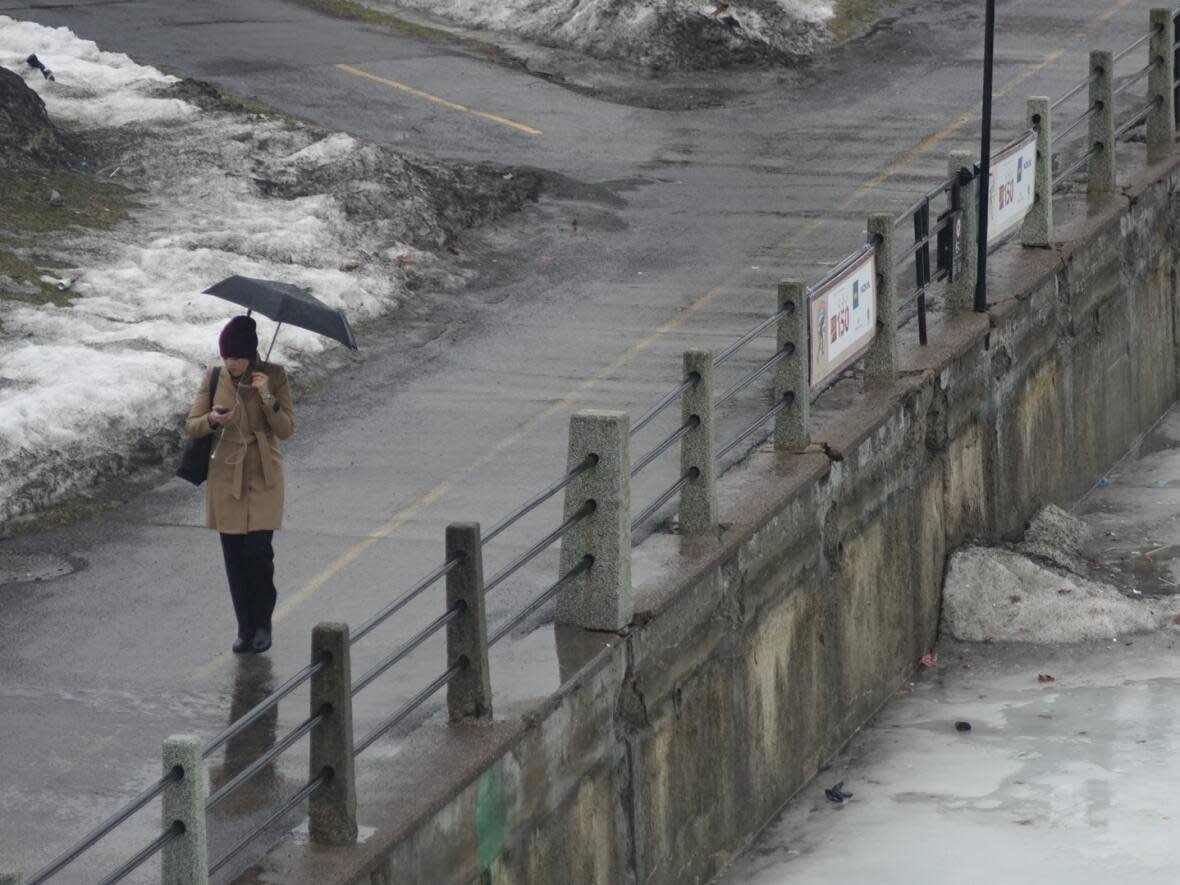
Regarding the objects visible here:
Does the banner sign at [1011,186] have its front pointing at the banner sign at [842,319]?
no

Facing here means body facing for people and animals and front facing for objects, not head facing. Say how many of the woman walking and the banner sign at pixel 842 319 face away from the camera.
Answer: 0

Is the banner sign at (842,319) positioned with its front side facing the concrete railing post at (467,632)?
no

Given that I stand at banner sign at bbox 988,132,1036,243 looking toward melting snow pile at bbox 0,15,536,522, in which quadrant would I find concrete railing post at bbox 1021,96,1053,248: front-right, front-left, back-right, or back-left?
back-right

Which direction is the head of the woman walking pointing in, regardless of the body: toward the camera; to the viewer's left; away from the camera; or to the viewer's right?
toward the camera

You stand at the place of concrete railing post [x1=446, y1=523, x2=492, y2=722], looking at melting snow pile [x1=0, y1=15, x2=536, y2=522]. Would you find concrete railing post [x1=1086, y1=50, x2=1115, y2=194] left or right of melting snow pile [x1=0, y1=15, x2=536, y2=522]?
right

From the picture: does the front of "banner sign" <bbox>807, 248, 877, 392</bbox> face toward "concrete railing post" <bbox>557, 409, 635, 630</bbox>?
no

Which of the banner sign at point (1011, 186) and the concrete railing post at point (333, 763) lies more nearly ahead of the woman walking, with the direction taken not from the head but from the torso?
the concrete railing post

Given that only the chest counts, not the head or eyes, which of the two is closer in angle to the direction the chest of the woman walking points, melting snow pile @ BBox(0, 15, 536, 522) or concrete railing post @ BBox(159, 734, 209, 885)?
the concrete railing post

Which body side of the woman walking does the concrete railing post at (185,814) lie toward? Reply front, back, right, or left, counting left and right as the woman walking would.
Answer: front

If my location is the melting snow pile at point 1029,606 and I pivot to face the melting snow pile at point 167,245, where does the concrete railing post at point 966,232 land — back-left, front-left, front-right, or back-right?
front-right

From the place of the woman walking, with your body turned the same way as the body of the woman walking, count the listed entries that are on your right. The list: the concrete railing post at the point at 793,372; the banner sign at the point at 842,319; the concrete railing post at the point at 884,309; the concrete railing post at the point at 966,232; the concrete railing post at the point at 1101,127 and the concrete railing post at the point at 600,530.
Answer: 0

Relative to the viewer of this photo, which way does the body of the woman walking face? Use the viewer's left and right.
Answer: facing the viewer

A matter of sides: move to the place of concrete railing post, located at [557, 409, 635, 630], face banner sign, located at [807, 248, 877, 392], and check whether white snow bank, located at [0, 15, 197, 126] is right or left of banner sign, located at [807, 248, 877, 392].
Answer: left

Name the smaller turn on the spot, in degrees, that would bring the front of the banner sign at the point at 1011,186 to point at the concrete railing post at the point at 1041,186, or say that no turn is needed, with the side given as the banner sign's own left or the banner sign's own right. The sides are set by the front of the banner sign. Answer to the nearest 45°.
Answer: approximately 135° to the banner sign's own left
